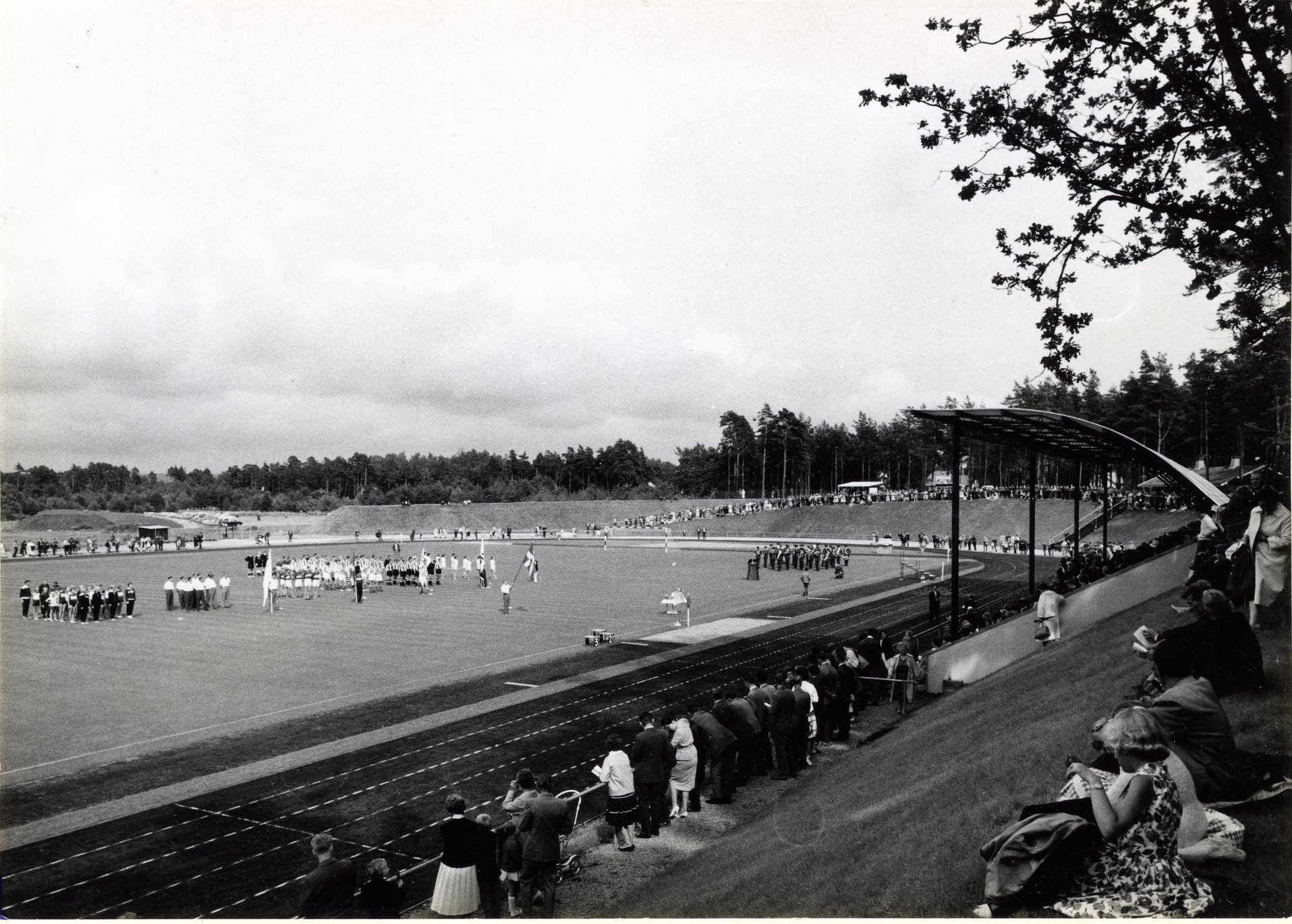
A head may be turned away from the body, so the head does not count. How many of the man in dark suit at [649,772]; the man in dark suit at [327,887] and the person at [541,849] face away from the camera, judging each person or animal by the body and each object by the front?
3

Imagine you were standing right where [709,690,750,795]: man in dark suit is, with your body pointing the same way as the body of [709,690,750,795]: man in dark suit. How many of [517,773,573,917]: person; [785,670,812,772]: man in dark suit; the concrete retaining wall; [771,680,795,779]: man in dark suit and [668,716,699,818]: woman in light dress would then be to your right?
3

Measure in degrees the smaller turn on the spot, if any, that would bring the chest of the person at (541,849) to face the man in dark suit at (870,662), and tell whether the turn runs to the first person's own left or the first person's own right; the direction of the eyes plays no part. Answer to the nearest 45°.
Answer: approximately 45° to the first person's own right

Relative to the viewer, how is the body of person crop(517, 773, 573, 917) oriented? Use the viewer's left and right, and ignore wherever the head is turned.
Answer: facing away from the viewer

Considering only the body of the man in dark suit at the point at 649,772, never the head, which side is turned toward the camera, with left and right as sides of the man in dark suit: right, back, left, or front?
back

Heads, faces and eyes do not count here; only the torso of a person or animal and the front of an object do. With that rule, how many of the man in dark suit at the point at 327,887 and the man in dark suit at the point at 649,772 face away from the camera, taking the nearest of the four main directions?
2

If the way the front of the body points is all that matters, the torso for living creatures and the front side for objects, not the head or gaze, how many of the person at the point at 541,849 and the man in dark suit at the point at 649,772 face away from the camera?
2

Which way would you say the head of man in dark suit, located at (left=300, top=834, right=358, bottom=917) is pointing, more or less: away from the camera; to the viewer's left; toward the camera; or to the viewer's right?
away from the camera

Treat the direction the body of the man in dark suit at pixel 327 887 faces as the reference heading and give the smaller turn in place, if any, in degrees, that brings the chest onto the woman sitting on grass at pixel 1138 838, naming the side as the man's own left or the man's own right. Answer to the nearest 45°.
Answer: approximately 135° to the man's own right

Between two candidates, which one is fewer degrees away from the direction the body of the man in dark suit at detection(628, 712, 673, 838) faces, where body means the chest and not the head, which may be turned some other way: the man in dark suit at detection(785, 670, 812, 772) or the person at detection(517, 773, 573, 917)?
the man in dark suit

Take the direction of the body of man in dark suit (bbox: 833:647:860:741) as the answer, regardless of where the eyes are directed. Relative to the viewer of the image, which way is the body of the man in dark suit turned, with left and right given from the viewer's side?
facing away from the viewer and to the left of the viewer

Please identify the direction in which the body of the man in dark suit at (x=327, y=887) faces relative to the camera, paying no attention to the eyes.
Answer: away from the camera
